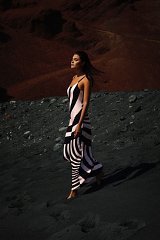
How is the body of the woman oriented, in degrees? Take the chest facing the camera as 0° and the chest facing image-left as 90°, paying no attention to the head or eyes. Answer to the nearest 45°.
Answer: approximately 90°
